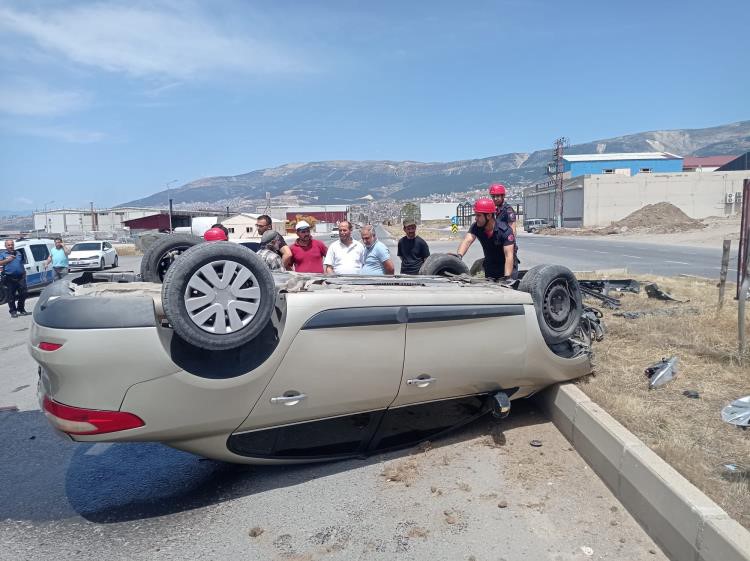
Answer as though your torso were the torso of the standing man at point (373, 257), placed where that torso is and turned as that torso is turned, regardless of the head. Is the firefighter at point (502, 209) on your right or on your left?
on your left

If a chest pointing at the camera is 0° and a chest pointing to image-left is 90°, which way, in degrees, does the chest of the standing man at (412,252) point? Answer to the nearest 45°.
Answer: approximately 0°

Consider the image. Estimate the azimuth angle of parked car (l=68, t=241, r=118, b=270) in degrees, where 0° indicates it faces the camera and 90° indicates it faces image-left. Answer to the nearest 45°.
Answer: approximately 45°

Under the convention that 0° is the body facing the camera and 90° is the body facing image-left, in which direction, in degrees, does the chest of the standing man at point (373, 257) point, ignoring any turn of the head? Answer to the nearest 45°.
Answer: approximately 45°

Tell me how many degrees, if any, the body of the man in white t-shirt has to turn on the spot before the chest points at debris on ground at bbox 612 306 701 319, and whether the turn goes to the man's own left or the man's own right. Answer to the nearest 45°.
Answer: approximately 90° to the man's own left

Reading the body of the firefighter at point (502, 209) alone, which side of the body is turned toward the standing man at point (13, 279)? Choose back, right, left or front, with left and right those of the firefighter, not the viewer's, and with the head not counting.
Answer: right

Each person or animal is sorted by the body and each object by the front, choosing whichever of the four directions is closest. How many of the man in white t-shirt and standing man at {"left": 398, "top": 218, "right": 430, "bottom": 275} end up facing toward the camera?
2

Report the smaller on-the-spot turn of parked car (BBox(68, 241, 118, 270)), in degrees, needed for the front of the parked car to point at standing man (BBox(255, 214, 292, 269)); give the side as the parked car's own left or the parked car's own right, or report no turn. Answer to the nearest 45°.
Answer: approximately 45° to the parked car's own left

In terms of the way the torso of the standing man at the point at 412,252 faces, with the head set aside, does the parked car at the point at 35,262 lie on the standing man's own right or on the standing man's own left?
on the standing man's own right

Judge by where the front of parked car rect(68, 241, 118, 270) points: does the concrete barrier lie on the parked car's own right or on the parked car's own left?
on the parked car's own left
